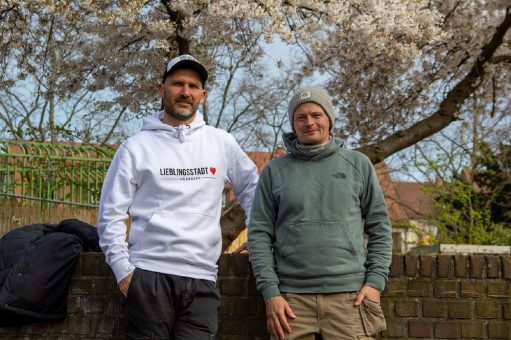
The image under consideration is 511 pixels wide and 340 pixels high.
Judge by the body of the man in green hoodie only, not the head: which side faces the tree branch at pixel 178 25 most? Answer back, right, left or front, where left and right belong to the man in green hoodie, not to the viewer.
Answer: back

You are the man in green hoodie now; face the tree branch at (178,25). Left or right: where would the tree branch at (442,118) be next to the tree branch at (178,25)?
right

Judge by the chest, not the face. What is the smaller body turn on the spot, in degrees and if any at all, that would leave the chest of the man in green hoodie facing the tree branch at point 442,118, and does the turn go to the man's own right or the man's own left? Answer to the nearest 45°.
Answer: approximately 180°

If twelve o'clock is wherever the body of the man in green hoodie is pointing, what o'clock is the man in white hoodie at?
The man in white hoodie is roughly at 3 o'clock from the man in green hoodie.

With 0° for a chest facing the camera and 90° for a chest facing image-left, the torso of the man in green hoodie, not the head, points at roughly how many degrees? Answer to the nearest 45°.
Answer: approximately 0°
